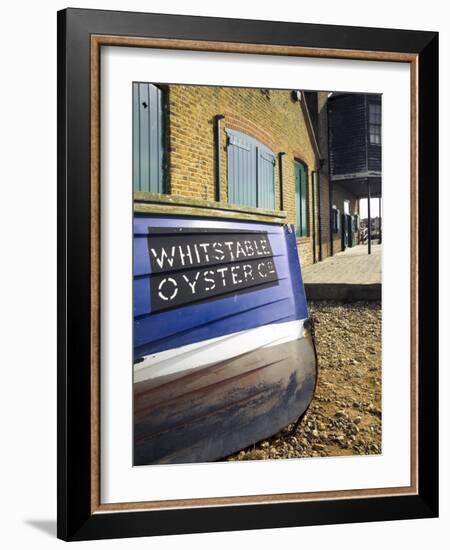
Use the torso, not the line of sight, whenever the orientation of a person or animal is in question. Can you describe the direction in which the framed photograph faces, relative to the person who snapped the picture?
facing the viewer and to the right of the viewer
